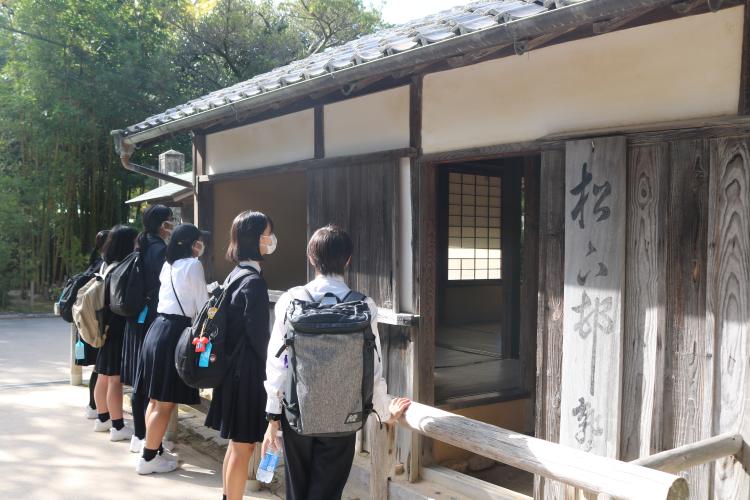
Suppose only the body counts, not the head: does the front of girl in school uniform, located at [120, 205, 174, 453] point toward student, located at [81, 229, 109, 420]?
no

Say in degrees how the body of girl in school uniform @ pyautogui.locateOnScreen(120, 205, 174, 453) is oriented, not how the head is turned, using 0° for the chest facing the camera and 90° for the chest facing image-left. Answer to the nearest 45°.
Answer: approximately 270°

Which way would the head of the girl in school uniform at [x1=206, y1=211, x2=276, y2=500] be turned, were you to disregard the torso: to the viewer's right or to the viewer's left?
to the viewer's right

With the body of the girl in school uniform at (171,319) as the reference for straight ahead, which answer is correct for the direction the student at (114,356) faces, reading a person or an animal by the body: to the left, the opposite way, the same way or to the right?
the same way

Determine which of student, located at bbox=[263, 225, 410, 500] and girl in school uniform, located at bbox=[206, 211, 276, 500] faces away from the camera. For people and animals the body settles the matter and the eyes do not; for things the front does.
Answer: the student

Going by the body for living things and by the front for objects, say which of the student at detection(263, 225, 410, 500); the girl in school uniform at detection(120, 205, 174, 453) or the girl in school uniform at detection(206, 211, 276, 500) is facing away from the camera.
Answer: the student

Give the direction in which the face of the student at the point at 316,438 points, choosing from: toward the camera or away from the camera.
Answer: away from the camera

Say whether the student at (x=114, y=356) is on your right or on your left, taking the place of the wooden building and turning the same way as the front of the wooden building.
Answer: on your right

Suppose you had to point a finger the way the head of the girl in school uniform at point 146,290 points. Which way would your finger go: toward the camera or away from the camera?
away from the camera

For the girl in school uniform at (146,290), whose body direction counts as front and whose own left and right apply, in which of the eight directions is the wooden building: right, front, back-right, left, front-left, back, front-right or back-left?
front-right

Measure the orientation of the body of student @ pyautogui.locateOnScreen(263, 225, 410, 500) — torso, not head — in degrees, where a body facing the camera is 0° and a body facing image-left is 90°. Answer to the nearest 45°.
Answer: approximately 180°

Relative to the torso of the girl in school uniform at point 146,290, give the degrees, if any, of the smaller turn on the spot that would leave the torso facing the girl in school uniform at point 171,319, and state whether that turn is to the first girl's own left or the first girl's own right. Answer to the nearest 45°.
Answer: approximately 90° to the first girl's own right

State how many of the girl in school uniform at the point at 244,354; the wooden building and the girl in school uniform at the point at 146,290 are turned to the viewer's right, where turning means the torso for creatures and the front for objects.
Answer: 2

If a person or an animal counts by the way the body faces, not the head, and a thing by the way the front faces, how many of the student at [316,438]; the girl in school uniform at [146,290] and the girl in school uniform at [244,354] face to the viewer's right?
2

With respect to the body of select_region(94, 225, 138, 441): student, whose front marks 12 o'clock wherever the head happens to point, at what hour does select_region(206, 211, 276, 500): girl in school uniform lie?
The girl in school uniform is roughly at 4 o'clock from the student.
